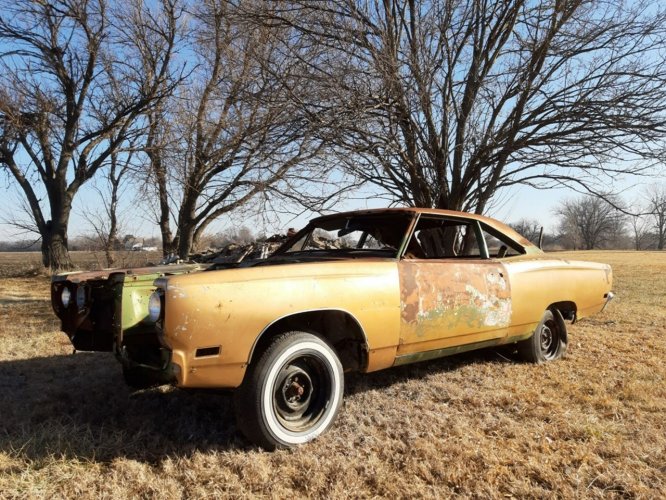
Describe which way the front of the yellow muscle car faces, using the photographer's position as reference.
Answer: facing the viewer and to the left of the viewer
